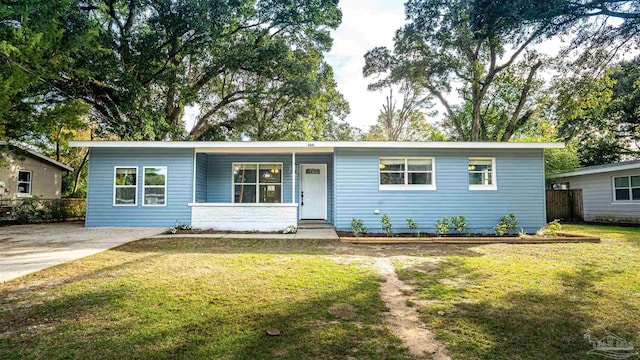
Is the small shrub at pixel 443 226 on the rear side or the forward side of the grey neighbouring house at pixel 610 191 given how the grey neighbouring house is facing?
on the forward side

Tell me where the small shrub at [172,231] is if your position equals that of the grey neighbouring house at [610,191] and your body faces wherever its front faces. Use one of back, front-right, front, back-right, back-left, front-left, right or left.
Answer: front-right

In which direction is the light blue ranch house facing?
toward the camera

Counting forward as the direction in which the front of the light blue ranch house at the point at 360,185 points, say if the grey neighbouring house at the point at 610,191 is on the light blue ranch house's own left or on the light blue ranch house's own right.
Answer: on the light blue ranch house's own left

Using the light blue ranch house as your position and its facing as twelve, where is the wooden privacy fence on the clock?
The wooden privacy fence is roughly at 8 o'clock from the light blue ranch house.

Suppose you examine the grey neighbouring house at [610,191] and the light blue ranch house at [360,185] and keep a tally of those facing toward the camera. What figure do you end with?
2

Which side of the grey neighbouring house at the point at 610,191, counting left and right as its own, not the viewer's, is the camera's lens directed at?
front

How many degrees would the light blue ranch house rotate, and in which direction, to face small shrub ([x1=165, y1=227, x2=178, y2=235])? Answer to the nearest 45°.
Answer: approximately 90° to its right

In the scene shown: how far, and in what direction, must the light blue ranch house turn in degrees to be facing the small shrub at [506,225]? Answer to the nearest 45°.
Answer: approximately 90° to its left
